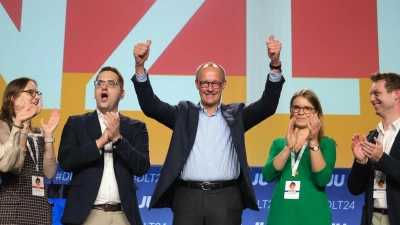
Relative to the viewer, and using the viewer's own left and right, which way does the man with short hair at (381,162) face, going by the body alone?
facing the viewer and to the left of the viewer

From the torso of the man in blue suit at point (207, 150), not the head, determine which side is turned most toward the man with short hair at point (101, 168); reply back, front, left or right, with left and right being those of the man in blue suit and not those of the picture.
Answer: right

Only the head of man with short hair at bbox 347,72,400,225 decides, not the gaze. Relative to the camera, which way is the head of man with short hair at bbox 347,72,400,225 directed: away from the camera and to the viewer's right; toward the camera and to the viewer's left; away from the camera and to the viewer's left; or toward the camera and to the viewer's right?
toward the camera and to the viewer's left

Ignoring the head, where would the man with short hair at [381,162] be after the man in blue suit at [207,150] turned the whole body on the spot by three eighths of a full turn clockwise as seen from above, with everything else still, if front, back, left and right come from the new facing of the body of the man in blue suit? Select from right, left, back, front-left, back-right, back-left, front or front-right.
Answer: back-right

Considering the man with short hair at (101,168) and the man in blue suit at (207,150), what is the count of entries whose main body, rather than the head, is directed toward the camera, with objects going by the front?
2

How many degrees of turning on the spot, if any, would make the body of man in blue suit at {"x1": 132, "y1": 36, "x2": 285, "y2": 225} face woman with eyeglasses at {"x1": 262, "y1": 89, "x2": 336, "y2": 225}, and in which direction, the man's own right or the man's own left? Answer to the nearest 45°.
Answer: approximately 90° to the man's own left

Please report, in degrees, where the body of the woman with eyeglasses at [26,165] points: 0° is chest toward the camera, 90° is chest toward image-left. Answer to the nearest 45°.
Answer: approximately 315°
